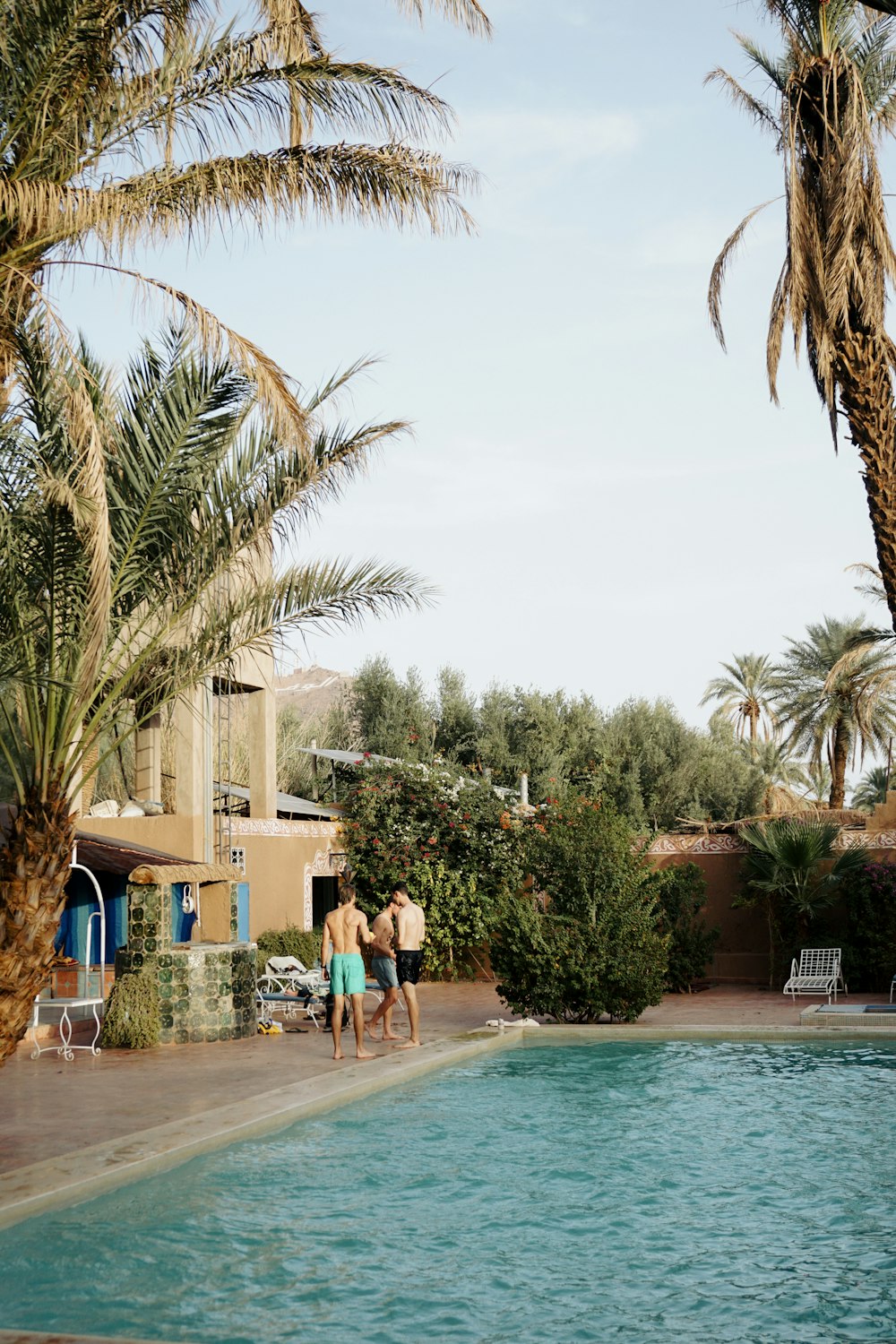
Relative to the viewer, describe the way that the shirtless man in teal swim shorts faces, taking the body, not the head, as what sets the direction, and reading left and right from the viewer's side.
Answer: facing away from the viewer

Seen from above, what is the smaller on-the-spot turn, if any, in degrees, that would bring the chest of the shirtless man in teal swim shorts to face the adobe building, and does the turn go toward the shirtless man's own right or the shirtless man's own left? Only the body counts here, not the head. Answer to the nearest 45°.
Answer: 0° — they already face it

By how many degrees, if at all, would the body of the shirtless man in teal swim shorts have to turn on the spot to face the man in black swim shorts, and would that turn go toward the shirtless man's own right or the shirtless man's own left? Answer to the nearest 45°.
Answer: approximately 45° to the shirtless man's own right

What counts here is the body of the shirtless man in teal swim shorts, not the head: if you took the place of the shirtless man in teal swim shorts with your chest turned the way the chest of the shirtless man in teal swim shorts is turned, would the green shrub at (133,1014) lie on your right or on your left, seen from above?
on your left

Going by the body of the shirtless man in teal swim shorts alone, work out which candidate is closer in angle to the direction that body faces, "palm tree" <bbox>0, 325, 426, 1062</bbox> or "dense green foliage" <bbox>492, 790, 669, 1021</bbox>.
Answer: the dense green foliage

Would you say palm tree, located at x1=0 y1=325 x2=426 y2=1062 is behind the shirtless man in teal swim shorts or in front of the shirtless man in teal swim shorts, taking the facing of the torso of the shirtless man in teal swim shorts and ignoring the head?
behind
